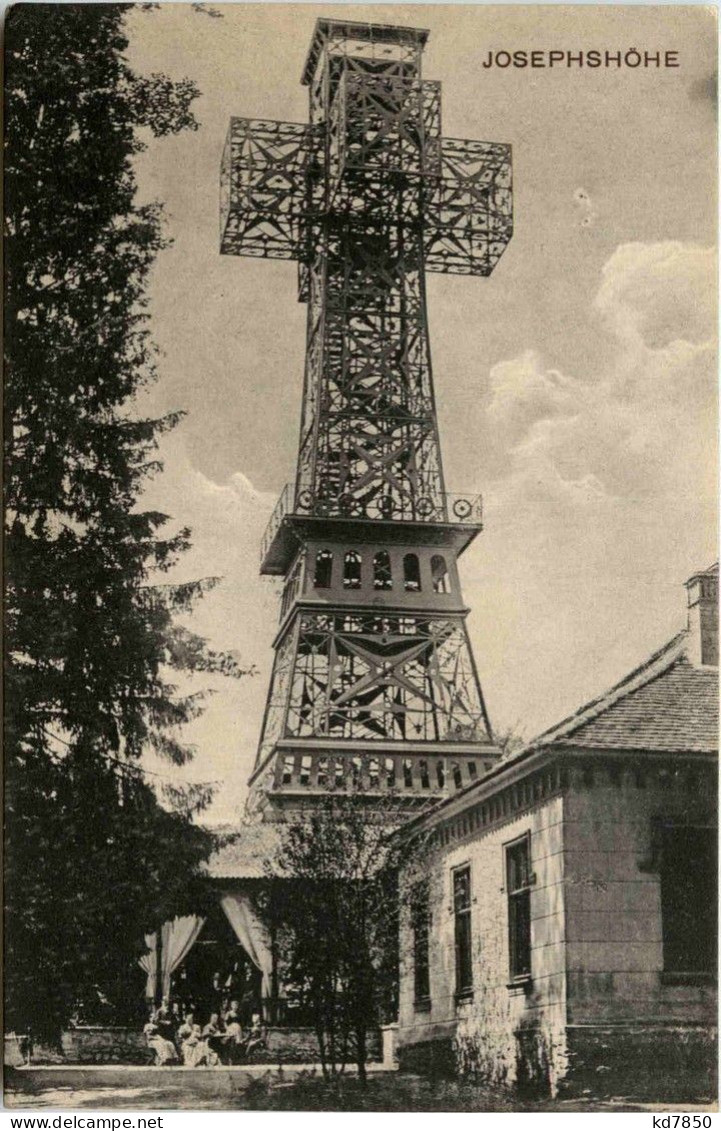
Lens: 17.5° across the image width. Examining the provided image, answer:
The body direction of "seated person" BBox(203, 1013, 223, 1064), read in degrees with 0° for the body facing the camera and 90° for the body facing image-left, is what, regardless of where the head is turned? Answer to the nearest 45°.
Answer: approximately 0°

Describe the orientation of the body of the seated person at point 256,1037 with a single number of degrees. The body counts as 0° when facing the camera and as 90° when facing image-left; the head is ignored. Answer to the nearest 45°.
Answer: approximately 45°

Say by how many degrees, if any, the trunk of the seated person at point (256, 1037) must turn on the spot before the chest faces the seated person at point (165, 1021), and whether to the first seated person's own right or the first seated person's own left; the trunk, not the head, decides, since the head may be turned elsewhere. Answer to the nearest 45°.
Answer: approximately 45° to the first seated person's own right
